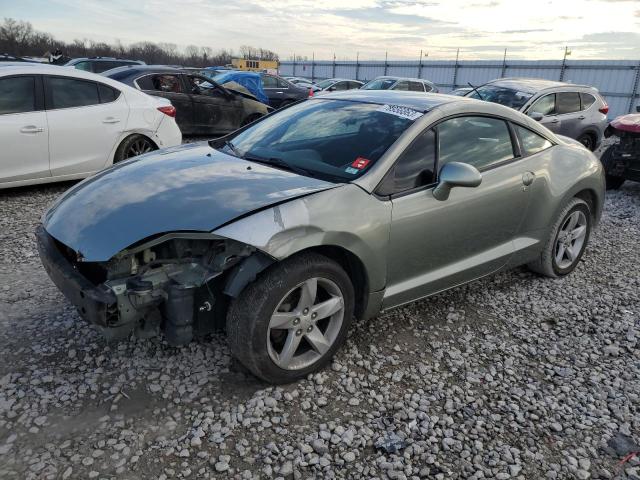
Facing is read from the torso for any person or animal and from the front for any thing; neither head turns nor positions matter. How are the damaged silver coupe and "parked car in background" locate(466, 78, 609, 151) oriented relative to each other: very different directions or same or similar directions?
same or similar directions

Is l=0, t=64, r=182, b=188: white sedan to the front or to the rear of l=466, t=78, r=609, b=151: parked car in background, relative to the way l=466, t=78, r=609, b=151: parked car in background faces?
to the front

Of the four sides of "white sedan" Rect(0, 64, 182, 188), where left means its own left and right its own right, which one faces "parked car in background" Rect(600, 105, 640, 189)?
back

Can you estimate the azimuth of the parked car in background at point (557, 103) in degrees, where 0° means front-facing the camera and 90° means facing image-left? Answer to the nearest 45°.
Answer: approximately 45°

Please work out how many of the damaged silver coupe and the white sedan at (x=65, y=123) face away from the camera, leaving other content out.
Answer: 0

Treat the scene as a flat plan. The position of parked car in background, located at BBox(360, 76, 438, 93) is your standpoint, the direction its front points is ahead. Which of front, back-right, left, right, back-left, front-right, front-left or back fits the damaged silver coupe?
front-left

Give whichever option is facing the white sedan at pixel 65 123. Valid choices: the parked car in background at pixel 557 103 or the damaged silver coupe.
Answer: the parked car in background

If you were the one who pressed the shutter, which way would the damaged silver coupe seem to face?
facing the viewer and to the left of the viewer

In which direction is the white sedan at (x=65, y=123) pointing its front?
to the viewer's left

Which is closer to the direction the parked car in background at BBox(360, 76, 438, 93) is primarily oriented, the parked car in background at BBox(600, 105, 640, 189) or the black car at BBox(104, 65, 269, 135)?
the black car

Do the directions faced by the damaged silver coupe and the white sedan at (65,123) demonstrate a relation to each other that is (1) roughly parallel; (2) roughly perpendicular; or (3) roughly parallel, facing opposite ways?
roughly parallel

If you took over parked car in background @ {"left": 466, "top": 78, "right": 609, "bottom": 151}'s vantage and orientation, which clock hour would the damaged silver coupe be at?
The damaged silver coupe is roughly at 11 o'clock from the parked car in background.

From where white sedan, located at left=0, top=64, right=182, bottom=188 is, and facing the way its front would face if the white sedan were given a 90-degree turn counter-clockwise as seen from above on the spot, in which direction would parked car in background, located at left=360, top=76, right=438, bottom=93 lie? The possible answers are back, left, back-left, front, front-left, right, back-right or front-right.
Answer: back-left
